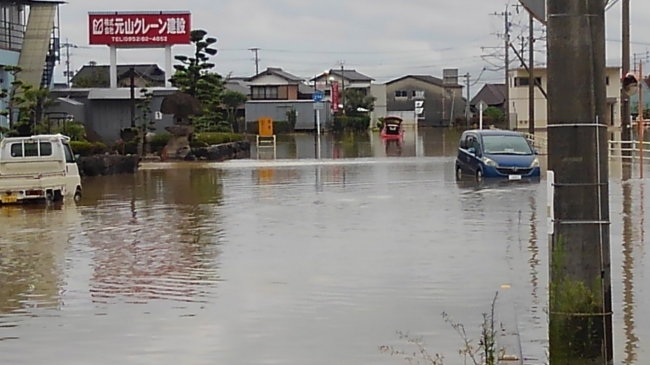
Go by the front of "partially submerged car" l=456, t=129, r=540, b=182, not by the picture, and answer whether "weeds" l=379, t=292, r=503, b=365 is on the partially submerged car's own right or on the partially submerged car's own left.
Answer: on the partially submerged car's own right

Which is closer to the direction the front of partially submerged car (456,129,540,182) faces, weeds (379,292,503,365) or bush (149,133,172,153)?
the weeds

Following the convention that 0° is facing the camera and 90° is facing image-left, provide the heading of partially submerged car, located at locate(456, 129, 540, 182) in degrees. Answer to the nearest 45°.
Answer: approximately 315°

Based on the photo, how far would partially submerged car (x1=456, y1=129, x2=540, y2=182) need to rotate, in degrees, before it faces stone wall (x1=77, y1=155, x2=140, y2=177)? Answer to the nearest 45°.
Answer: approximately 135° to its right

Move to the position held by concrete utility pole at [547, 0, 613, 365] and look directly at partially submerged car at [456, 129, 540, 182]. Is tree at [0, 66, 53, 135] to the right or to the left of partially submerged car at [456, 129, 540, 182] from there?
left

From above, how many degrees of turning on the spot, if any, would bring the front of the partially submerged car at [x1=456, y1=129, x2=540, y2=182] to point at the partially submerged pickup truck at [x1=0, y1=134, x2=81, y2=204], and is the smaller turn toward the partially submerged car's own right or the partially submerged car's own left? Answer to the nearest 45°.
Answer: approximately 90° to the partially submerged car's own right

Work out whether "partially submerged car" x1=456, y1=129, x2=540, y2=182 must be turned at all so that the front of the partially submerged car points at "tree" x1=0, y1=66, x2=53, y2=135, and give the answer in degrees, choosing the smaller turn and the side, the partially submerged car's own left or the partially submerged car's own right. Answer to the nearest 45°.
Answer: approximately 135° to the partially submerged car's own right

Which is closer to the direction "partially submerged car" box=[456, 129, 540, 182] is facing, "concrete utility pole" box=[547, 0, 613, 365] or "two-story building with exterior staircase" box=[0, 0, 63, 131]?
the concrete utility pole
